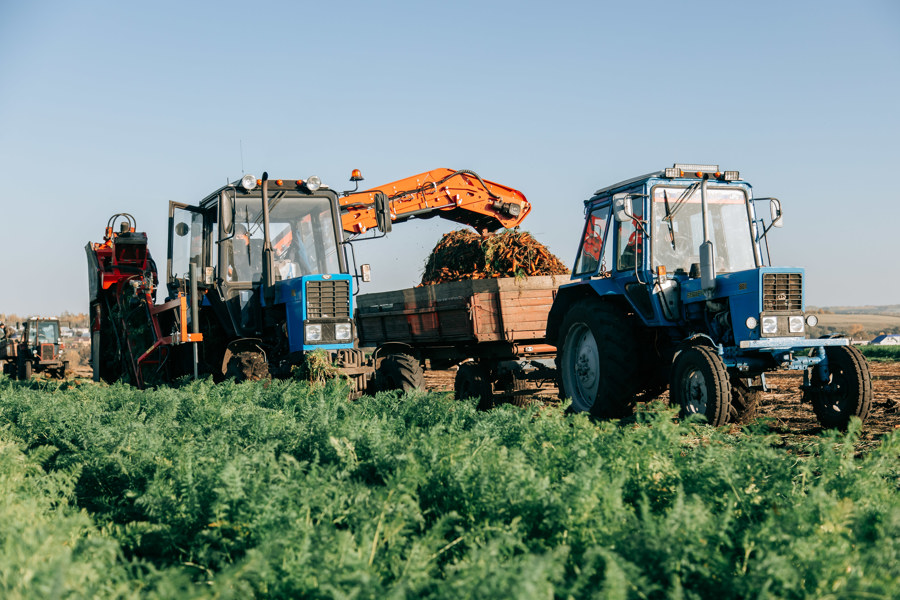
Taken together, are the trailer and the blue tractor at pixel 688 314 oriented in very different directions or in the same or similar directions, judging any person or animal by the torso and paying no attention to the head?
same or similar directions

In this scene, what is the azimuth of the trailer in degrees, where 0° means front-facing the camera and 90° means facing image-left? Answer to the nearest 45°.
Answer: approximately 315°

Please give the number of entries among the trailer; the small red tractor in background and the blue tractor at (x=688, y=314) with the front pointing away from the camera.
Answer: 0

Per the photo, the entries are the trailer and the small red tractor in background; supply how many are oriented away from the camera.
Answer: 0

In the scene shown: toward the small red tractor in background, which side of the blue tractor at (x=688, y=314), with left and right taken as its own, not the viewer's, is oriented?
back

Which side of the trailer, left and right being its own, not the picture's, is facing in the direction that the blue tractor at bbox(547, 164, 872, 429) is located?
front

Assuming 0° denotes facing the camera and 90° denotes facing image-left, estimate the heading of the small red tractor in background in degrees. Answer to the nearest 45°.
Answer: approximately 315°

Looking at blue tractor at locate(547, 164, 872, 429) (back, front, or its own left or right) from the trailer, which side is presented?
back

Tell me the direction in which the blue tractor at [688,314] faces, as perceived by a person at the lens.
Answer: facing the viewer and to the right of the viewer
